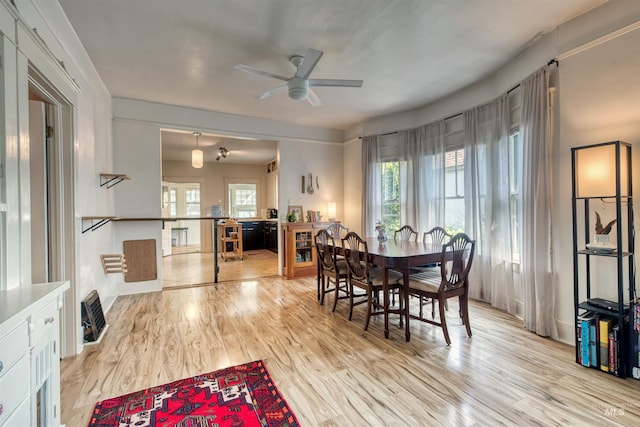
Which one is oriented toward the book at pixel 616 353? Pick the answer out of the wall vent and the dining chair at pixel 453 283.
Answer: the wall vent

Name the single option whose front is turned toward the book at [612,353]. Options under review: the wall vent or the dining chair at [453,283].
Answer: the wall vent

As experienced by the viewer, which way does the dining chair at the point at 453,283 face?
facing away from the viewer and to the left of the viewer

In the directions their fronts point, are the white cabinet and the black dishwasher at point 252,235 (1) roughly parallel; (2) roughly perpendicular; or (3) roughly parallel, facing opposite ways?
roughly perpendicular

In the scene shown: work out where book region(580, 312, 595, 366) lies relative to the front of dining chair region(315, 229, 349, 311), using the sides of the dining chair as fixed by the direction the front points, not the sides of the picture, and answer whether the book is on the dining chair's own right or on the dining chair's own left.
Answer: on the dining chair's own right

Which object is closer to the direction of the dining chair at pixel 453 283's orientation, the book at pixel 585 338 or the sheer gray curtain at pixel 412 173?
the sheer gray curtain

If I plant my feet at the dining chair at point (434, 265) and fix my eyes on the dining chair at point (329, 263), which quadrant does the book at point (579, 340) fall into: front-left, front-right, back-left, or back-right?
back-right

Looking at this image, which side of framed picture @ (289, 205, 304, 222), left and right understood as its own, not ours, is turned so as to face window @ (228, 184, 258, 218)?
back

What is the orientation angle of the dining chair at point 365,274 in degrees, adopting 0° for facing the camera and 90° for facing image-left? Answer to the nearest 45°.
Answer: approximately 225°

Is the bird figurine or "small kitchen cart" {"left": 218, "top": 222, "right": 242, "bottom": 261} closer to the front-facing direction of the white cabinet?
the bird figurine

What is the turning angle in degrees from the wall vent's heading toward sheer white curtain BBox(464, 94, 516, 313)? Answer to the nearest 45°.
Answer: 0° — it already faces it

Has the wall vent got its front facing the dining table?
yes

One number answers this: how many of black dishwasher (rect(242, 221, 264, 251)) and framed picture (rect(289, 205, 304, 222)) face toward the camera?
2
